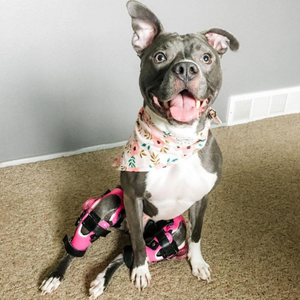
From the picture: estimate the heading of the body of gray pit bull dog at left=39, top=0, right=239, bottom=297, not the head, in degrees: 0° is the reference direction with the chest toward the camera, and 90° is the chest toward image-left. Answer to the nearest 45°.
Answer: approximately 0°

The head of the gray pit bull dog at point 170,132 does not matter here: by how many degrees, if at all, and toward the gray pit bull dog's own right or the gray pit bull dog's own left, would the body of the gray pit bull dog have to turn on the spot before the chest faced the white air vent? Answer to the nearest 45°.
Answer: approximately 135° to the gray pit bull dog's own left
